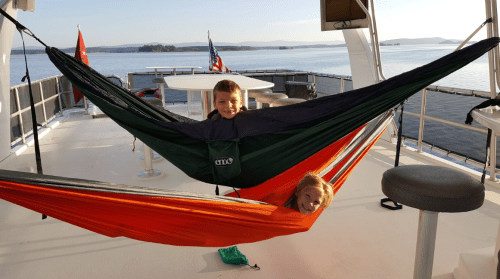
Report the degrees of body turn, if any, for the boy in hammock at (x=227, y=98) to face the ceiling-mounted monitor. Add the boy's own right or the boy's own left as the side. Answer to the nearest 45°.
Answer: approximately 135° to the boy's own left

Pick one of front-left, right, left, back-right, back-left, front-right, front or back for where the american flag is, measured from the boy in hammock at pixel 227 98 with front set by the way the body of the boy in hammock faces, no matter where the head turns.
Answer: back

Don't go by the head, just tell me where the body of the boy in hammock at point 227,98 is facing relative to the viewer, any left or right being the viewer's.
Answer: facing the viewer

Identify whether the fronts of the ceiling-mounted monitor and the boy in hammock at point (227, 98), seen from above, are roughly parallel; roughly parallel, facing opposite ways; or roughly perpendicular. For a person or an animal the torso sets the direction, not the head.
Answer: roughly parallel

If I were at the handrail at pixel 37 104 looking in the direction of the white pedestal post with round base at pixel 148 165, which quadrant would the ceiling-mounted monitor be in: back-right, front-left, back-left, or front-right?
front-left

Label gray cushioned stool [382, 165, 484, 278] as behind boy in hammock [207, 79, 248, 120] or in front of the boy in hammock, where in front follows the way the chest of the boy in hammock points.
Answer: in front

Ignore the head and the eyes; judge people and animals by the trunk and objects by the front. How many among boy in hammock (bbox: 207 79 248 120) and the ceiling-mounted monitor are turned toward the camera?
2

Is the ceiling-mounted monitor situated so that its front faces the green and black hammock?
yes

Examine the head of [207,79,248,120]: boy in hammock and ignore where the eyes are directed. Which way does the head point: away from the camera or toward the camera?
toward the camera

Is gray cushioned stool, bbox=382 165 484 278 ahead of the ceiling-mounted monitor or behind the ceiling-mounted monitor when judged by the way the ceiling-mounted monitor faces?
ahead
